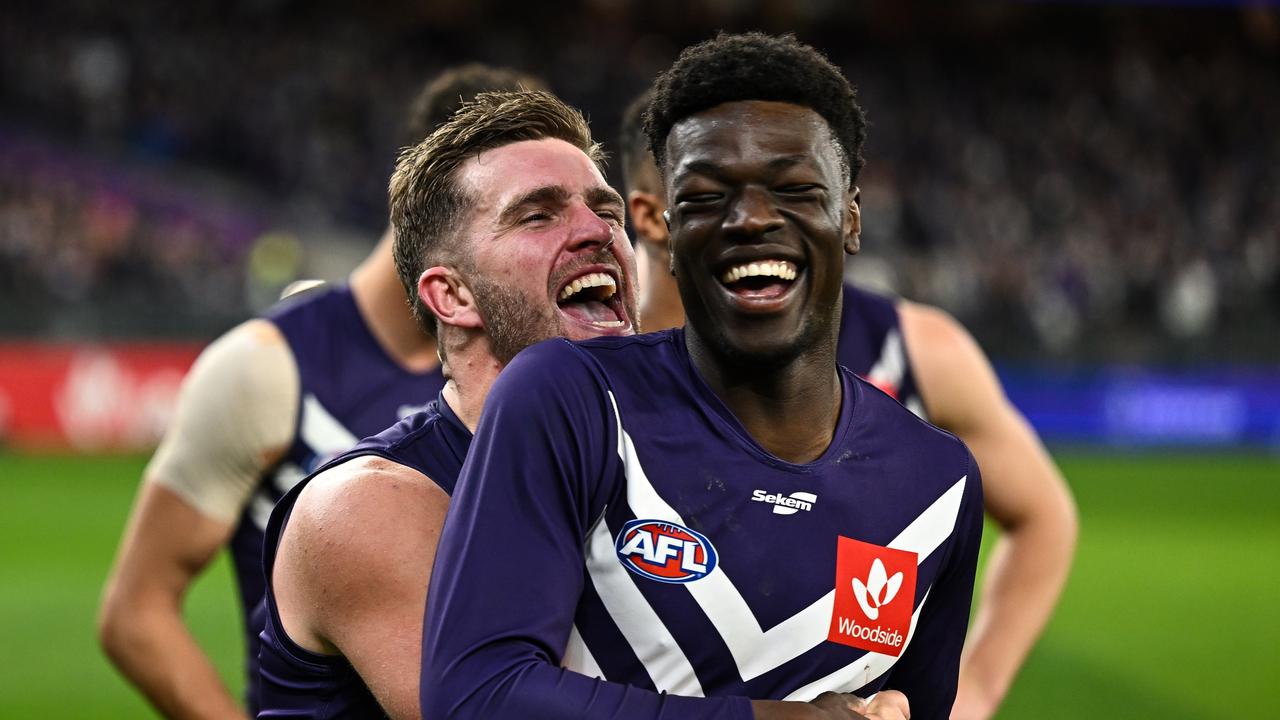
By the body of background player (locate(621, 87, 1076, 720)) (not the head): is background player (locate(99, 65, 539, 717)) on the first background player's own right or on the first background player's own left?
on the first background player's own right

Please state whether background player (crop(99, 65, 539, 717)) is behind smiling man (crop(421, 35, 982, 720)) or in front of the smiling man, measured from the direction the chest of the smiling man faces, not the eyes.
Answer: behind

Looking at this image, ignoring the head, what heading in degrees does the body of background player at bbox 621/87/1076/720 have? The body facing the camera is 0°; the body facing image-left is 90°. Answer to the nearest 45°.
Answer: approximately 0°

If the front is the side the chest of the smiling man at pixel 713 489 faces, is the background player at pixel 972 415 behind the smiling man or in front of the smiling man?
behind

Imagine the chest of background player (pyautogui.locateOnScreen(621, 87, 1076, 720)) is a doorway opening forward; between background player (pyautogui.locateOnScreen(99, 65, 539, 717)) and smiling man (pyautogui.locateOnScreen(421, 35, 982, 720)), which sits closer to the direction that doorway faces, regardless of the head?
the smiling man

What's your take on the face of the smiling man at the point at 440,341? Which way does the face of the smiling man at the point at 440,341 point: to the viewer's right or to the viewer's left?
to the viewer's right

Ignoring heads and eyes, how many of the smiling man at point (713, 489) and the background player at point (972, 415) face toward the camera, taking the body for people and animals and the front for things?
2

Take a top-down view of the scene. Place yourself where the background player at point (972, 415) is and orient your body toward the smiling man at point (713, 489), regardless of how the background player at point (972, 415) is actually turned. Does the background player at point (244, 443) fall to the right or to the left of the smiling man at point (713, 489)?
right
